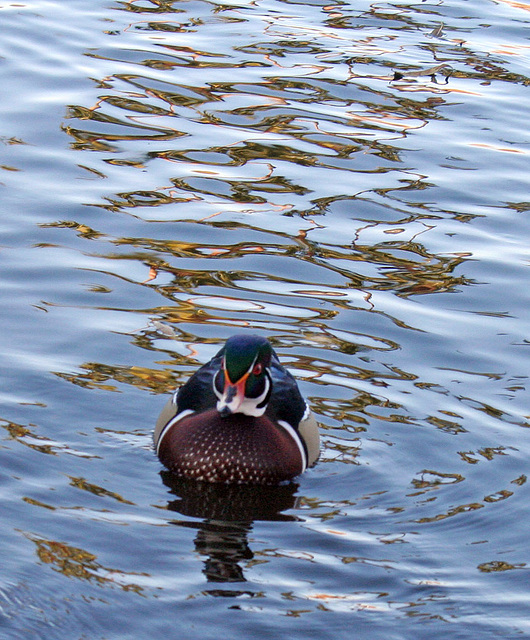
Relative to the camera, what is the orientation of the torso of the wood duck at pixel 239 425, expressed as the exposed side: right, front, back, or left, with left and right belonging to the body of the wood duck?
front
